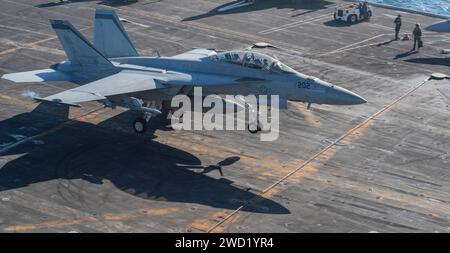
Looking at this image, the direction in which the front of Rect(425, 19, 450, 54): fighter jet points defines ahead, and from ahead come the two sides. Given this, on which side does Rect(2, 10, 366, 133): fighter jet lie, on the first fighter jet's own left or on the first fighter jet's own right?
on the first fighter jet's own left

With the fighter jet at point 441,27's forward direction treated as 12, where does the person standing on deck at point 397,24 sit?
The person standing on deck is roughly at 11 o'clock from the fighter jet.

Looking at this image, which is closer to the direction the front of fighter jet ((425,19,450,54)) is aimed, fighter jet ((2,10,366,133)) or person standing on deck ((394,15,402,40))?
the person standing on deck

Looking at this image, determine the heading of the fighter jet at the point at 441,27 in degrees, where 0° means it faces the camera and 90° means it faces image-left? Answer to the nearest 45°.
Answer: approximately 90°
